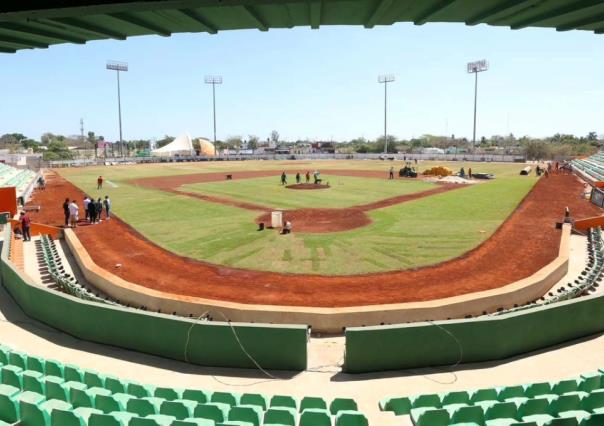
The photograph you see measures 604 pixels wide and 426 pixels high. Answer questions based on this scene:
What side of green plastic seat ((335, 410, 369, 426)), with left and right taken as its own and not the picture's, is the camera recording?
back

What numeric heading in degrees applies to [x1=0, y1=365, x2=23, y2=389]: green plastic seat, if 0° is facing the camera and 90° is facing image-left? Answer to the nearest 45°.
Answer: approximately 225°

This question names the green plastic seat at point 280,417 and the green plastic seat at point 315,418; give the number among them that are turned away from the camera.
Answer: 2

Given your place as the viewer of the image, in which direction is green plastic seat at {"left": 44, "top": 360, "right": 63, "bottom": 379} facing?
facing away from the viewer and to the right of the viewer

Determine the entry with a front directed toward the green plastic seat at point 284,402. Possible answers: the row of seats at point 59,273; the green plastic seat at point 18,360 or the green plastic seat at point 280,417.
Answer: the green plastic seat at point 280,417

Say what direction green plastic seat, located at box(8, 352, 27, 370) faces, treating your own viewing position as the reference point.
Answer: facing away from the viewer and to the right of the viewer

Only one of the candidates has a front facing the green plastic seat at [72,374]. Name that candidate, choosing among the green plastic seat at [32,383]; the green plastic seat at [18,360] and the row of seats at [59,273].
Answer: the green plastic seat at [32,383]

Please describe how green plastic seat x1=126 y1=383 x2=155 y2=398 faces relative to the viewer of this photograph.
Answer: facing away from the viewer and to the right of the viewer

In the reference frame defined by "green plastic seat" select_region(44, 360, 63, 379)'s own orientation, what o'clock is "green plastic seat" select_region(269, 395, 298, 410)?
"green plastic seat" select_region(269, 395, 298, 410) is roughly at 3 o'clock from "green plastic seat" select_region(44, 360, 63, 379).

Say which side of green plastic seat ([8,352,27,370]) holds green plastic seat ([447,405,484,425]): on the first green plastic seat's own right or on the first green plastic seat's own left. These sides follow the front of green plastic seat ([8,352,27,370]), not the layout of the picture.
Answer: on the first green plastic seat's own right

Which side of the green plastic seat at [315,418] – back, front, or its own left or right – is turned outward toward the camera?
back

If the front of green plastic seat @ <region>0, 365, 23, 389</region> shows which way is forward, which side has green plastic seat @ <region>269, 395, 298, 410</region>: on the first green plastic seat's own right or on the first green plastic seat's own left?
on the first green plastic seat's own right

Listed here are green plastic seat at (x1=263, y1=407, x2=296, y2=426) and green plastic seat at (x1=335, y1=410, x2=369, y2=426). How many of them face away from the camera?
2

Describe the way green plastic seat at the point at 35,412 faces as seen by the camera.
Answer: facing away from the viewer and to the right of the viewer

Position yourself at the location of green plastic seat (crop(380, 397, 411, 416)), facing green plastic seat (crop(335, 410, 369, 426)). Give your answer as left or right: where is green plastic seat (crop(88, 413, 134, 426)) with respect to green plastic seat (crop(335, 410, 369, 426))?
right

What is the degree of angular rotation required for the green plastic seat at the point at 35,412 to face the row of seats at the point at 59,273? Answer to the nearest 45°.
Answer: approximately 45° to its left

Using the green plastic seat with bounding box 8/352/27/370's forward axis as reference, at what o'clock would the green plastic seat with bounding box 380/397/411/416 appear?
the green plastic seat with bounding box 380/397/411/416 is roughly at 3 o'clock from the green plastic seat with bounding box 8/352/27/370.

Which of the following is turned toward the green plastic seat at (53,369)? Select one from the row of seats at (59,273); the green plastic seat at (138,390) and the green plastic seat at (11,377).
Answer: the green plastic seat at (11,377)
